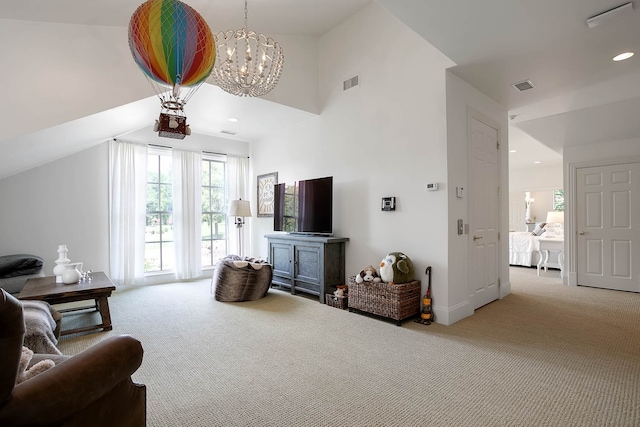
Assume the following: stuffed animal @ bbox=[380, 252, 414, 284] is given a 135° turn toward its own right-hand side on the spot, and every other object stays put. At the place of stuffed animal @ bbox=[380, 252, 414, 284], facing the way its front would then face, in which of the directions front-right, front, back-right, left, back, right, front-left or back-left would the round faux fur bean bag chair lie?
left

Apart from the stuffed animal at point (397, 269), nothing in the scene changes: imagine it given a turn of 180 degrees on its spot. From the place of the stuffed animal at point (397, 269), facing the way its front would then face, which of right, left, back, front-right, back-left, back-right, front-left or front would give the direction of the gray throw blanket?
back

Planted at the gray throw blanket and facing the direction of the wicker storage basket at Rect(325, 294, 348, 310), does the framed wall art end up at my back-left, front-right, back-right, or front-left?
front-left

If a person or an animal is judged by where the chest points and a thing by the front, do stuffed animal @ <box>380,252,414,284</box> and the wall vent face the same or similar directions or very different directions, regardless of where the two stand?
same or similar directions

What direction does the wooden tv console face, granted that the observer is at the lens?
facing the viewer and to the left of the viewer

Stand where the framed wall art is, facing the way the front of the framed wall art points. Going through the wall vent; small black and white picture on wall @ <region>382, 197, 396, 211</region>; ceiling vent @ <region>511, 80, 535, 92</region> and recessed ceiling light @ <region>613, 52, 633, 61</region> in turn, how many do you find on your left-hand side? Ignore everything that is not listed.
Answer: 4

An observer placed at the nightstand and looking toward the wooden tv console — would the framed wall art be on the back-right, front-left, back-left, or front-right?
front-right

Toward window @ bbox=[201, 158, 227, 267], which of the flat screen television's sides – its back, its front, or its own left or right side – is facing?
right

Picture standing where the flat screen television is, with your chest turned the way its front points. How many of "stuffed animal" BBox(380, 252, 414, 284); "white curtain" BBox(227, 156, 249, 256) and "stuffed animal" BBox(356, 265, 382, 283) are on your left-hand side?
2

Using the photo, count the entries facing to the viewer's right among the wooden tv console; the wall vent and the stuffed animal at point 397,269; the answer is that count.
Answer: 0

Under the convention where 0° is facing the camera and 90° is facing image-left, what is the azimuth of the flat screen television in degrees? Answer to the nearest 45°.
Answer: approximately 45°

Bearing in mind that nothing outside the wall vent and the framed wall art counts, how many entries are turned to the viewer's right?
0

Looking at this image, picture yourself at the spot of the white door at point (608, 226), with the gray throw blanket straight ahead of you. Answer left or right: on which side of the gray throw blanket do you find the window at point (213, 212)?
right

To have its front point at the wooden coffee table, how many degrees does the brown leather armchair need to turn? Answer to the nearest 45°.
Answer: approximately 45° to its left

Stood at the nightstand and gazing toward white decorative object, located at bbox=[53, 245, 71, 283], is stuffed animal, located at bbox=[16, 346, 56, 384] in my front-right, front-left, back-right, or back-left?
front-left

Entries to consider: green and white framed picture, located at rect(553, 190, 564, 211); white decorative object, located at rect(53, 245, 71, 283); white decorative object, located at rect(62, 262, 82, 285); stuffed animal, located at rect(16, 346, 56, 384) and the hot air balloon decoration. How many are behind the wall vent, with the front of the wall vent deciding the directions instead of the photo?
1
